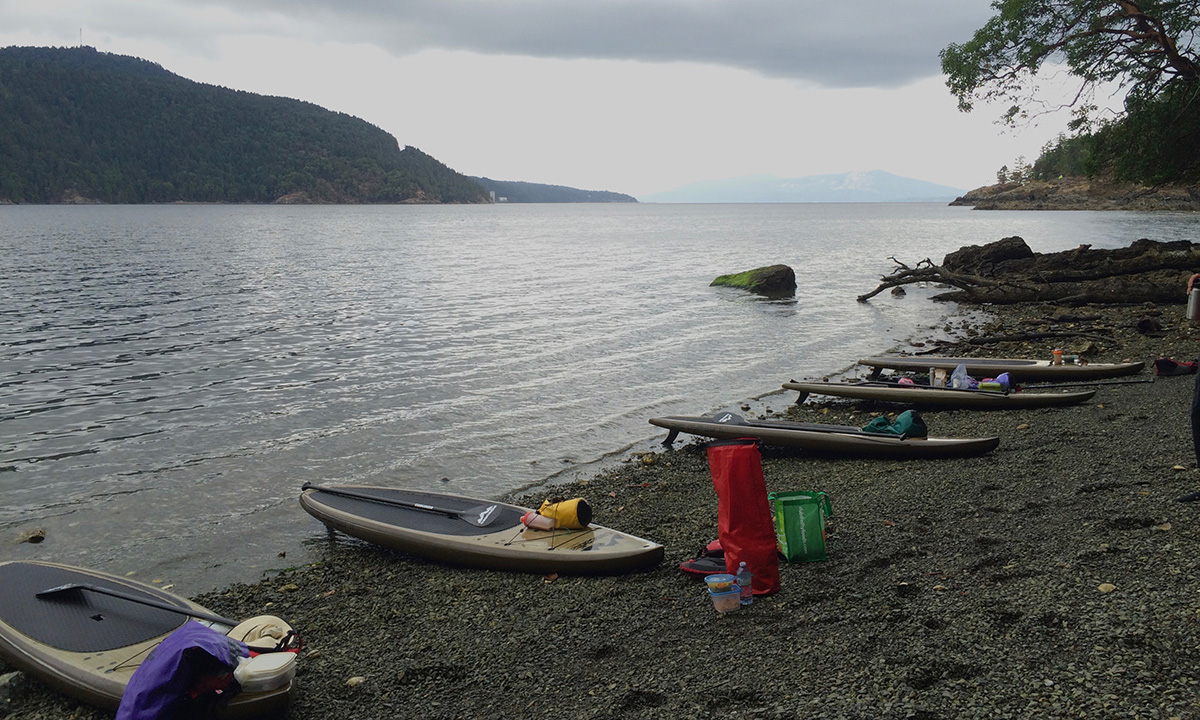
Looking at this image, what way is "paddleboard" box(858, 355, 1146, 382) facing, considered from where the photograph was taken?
facing to the right of the viewer

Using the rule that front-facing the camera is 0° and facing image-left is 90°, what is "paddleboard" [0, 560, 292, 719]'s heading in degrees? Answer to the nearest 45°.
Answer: approximately 315°

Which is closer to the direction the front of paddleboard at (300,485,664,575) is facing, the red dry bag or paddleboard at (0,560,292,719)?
the red dry bag

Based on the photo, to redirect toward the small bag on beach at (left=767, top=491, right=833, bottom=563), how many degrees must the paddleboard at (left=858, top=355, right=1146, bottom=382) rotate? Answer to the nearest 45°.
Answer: approximately 90° to its right

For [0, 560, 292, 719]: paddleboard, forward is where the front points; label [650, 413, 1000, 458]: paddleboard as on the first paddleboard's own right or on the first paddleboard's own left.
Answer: on the first paddleboard's own left

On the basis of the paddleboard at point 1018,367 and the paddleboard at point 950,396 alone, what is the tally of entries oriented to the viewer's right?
2

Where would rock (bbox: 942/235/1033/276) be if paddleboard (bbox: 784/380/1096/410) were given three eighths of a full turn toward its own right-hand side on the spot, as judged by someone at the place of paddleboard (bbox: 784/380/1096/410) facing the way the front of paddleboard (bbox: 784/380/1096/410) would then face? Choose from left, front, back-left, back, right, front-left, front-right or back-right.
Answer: back-right

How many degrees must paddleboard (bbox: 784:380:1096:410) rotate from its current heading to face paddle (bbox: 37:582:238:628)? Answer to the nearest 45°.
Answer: approximately 135° to its right

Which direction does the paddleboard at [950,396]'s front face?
to the viewer's right
